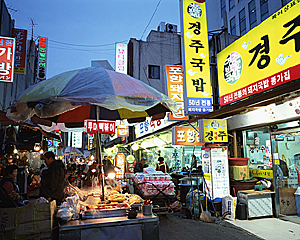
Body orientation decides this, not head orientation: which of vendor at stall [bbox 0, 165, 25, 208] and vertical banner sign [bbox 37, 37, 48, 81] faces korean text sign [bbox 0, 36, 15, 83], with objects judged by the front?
the vertical banner sign

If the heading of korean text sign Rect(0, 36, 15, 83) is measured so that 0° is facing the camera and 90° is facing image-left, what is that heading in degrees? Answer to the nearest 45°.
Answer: approximately 0°

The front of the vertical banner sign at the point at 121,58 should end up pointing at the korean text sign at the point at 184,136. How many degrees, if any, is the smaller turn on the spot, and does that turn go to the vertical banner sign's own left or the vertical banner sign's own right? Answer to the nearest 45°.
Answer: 0° — it already faces it

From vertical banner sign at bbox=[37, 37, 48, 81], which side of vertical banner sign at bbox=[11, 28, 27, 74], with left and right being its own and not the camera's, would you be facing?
back

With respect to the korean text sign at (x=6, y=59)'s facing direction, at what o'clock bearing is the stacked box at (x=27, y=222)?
The stacked box is roughly at 12 o'clock from the korean text sign.

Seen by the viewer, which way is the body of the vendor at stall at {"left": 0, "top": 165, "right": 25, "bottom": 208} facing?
to the viewer's right
